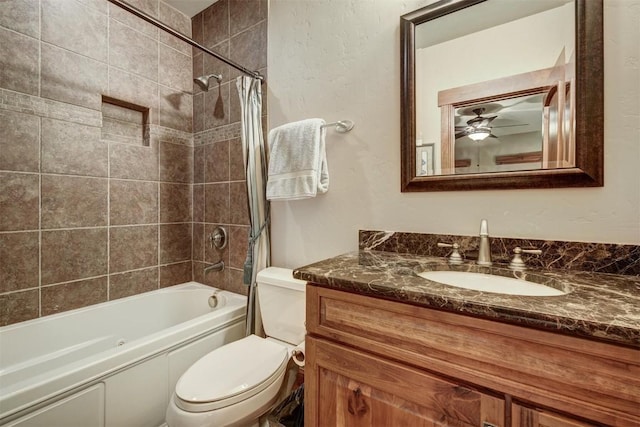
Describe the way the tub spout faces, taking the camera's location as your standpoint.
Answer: facing the viewer and to the left of the viewer

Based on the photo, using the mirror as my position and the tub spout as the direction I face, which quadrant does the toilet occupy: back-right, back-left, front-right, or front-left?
front-left

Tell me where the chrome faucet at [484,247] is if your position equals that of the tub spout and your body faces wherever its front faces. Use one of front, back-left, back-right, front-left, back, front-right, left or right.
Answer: left

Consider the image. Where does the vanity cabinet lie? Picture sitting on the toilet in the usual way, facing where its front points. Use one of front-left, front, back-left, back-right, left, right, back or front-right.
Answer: left

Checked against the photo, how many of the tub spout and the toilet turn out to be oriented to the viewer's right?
0

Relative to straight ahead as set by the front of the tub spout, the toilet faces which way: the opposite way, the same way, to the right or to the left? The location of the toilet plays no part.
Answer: the same way

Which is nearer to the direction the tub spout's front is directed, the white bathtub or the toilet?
the white bathtub

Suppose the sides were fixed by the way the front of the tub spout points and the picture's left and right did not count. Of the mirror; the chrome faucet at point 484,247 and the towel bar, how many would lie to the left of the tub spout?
3

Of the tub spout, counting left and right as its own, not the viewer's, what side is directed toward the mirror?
left

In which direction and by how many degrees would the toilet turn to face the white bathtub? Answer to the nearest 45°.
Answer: approximately 90° to its right
